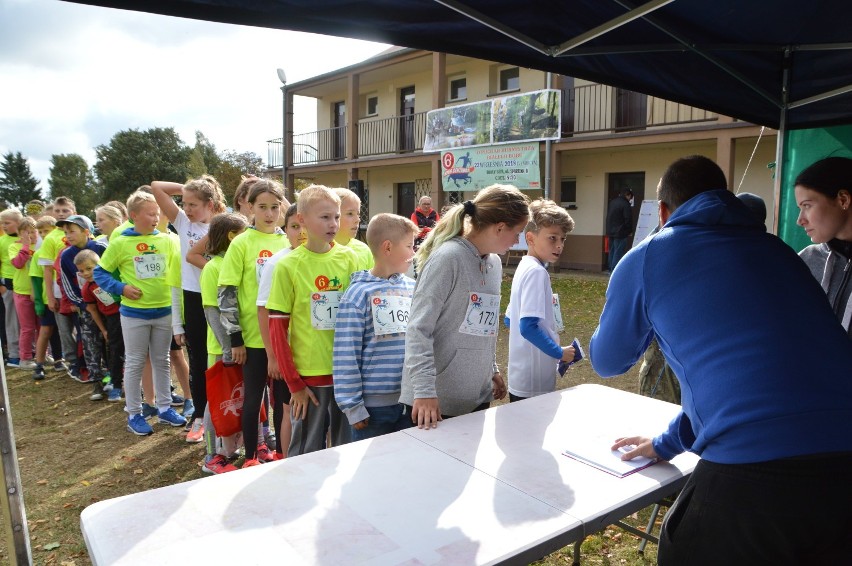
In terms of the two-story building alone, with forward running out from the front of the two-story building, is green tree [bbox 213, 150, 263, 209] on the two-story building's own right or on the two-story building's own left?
on the two-story building's own right

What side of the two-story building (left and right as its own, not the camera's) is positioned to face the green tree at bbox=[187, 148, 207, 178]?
right

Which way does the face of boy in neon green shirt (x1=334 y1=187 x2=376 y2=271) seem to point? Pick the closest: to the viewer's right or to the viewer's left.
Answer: to the viewer's right

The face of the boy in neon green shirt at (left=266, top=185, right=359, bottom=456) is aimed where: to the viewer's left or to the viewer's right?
to the viewer's right

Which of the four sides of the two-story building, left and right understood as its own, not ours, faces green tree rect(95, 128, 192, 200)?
right

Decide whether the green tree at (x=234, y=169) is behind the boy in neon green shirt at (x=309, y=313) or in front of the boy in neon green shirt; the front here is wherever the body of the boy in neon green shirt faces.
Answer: behind

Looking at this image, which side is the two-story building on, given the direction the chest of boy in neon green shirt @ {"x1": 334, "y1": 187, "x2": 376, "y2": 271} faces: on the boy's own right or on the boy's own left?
on the boy's own left

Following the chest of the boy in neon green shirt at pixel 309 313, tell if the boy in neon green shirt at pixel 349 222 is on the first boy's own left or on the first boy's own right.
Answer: on the first boy's own left

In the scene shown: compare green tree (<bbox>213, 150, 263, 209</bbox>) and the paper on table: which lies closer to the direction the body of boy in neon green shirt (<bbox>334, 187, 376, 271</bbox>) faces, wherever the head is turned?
the paper on table

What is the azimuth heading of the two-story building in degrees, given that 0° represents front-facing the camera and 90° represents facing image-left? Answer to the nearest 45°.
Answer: approximately 45°
